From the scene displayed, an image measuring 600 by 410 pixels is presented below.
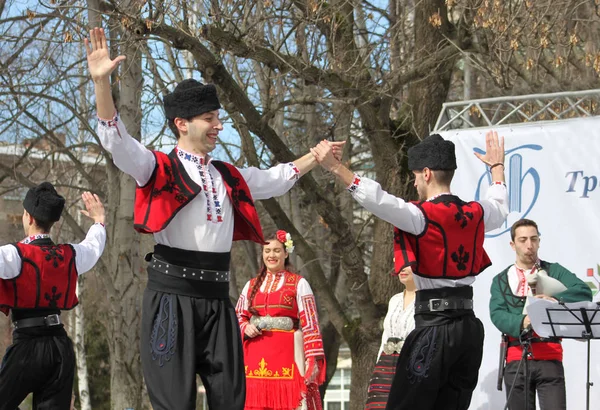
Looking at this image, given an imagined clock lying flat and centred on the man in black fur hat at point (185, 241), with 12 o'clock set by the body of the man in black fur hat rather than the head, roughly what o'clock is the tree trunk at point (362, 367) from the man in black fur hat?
The tree trunk is roughly at 8 o'clock from the man in black fur hat.

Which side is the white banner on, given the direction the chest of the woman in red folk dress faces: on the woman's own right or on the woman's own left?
on the woman's own left

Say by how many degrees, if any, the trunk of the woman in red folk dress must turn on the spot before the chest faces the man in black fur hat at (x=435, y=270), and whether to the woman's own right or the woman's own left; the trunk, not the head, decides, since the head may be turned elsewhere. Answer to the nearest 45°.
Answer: approximately 45° to the woman's own left

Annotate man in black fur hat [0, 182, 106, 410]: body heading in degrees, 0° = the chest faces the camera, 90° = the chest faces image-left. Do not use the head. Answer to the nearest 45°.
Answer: approximately 135°

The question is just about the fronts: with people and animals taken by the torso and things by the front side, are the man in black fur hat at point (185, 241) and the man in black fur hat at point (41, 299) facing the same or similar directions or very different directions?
very different directions

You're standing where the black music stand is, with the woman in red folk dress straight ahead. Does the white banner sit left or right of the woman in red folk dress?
right

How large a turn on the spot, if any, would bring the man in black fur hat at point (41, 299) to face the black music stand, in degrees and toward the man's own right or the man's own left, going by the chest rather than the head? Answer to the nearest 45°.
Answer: approximately 135° to the man's own right

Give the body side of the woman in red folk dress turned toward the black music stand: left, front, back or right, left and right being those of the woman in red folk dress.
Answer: left
